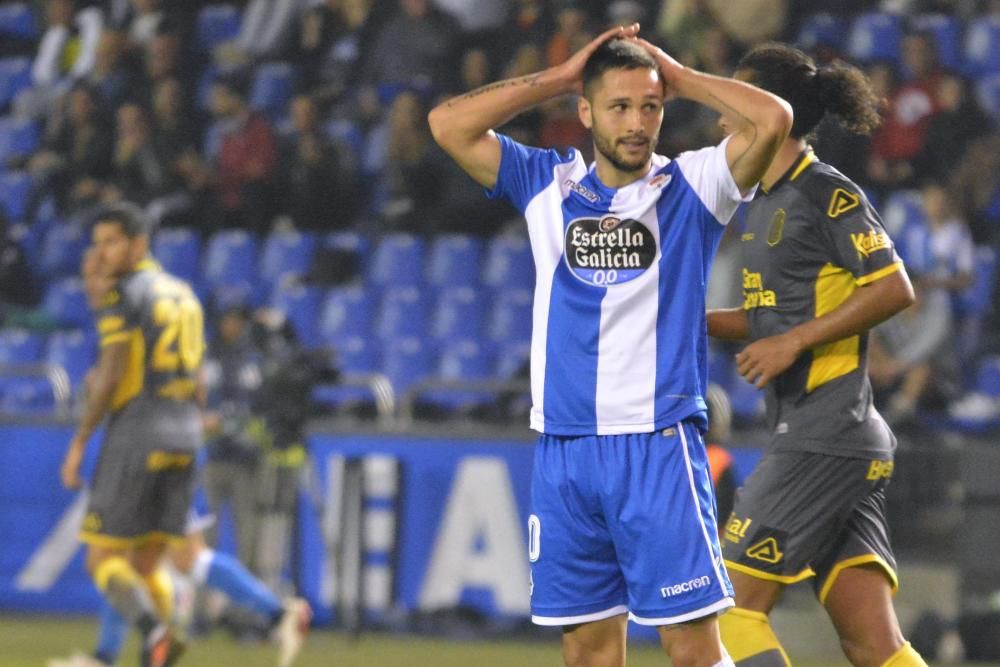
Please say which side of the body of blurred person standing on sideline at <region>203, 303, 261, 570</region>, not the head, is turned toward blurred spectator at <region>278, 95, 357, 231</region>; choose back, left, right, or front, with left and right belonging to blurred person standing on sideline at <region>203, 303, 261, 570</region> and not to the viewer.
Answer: back

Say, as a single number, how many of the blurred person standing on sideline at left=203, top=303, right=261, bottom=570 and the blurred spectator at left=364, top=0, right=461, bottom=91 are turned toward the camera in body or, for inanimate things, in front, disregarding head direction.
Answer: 2

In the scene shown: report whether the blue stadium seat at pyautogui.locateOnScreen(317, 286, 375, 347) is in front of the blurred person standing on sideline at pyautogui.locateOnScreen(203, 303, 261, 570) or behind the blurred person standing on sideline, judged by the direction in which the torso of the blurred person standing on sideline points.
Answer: behind

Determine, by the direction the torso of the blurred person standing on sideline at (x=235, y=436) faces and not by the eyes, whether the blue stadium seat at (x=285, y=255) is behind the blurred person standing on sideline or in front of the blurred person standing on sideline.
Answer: behind

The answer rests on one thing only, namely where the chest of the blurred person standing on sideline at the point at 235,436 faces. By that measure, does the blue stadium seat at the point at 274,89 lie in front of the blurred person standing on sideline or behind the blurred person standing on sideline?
behind
